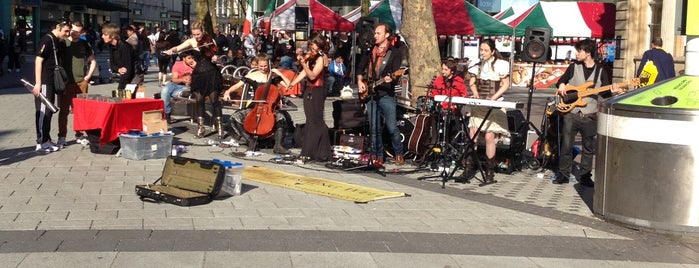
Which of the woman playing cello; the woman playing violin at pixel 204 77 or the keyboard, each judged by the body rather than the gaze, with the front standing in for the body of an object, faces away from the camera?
the keyboard

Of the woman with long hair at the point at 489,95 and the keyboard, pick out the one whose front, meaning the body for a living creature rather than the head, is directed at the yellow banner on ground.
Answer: the woman with long hair

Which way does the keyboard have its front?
away from the camera

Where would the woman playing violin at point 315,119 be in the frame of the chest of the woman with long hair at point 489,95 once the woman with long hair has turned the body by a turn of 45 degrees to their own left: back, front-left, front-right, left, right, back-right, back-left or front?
right

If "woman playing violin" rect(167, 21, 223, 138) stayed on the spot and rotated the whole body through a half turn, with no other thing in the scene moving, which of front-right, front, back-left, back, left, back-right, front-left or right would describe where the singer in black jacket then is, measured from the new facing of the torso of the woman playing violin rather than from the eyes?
back-right

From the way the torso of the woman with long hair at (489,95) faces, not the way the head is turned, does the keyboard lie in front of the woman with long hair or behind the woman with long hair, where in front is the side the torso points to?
in front

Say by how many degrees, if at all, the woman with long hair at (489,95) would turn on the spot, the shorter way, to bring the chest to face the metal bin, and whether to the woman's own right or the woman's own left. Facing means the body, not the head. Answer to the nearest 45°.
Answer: approximately 90° to the woman's own left

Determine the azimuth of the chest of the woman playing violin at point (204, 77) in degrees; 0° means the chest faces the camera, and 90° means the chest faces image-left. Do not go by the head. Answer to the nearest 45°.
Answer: approximately 0°

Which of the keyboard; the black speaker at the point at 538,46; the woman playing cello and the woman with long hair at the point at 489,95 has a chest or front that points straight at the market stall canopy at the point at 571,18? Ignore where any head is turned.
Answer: the keyboard

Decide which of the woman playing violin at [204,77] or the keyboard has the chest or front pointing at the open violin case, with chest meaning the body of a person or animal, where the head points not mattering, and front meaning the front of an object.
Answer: the woman playing violin

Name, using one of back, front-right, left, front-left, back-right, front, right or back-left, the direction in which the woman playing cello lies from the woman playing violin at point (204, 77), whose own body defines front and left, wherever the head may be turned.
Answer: front-left

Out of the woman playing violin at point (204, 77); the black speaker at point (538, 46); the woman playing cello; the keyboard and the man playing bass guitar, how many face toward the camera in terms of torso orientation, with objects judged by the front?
4

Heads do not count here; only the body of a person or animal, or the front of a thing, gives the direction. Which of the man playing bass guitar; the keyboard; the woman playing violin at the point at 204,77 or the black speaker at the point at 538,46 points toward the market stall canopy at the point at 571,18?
the keyboard

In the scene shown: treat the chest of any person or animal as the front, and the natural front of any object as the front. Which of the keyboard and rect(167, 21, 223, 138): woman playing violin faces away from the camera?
the keyboard
